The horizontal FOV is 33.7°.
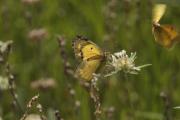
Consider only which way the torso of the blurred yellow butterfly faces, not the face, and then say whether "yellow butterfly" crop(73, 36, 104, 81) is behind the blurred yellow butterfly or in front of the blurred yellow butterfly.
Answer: in front

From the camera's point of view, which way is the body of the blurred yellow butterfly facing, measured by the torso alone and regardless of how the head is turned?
to the viewer's left
